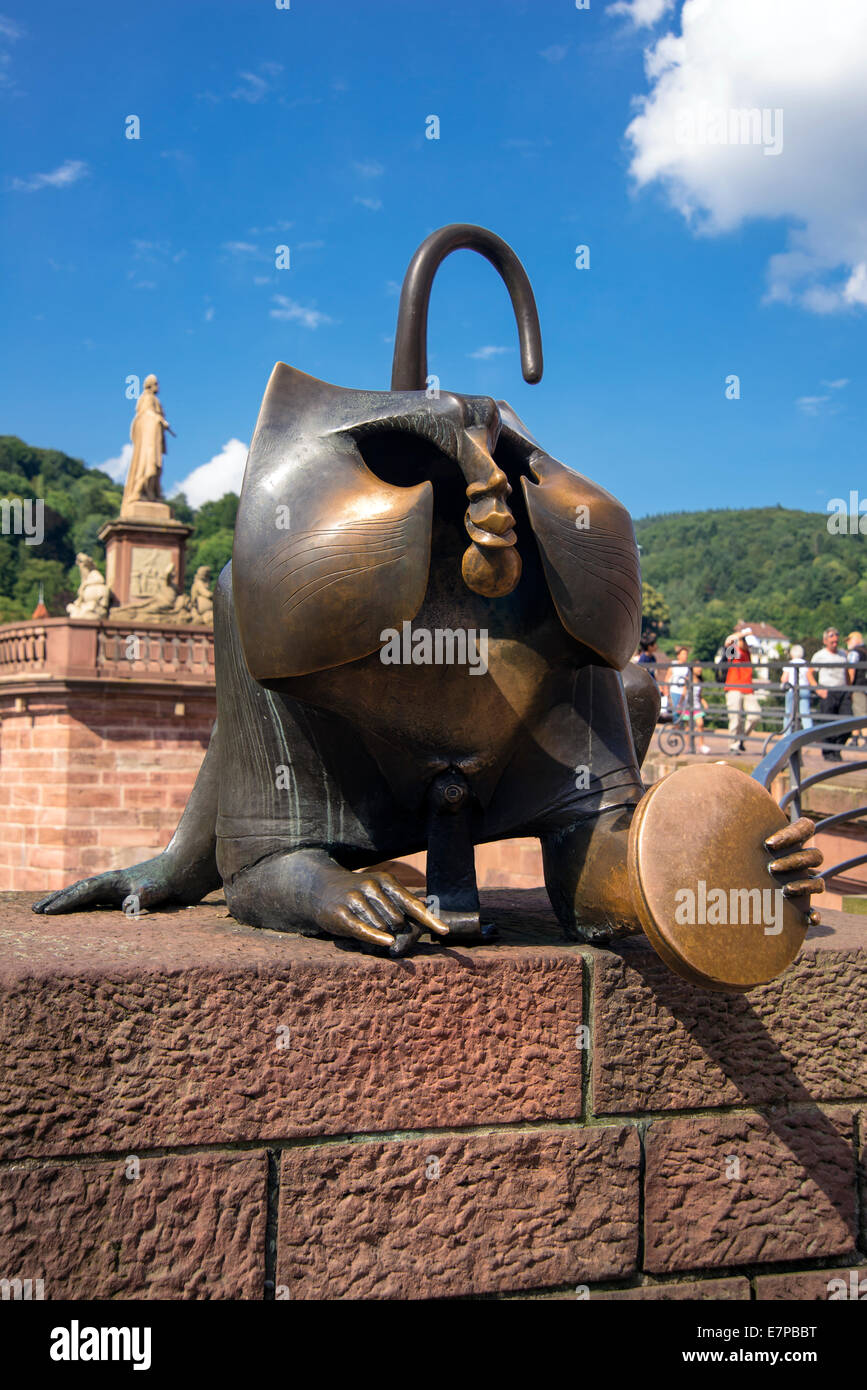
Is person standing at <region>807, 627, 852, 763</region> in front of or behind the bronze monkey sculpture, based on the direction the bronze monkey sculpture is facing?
behind

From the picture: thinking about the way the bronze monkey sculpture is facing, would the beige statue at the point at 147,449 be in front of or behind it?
behind

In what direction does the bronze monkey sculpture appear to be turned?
toward the camera

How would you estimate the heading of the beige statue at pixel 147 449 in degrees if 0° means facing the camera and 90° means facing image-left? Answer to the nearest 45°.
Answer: approximately 270°

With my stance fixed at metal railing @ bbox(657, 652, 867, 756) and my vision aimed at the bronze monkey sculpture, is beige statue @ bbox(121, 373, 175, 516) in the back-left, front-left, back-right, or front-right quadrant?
back-right
